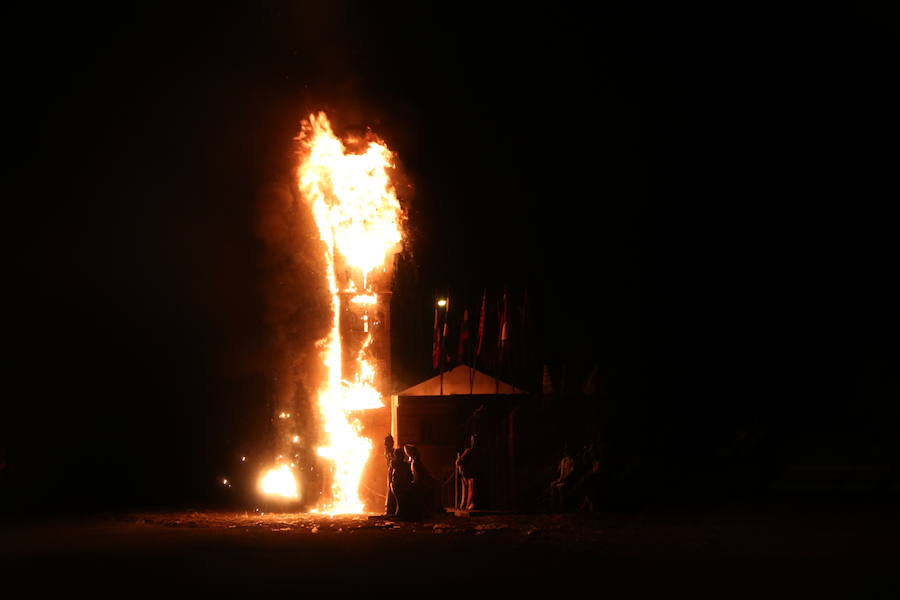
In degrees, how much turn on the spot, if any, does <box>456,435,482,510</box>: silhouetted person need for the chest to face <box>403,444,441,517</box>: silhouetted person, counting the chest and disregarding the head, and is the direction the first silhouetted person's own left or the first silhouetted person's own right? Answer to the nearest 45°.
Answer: approximately 45° to the first silhouetted person's own left

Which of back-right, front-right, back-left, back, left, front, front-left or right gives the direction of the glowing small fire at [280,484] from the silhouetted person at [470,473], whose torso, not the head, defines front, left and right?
front-right

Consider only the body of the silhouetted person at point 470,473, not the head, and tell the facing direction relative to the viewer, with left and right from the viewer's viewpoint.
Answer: facing to the left of the viewer
